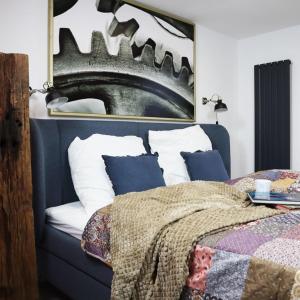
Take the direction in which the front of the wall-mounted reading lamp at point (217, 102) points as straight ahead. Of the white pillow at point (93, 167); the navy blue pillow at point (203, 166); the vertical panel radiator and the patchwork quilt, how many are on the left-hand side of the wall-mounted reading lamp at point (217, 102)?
1

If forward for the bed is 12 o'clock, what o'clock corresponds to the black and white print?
The black and white print is roughly at 7 o'clock from the bed.

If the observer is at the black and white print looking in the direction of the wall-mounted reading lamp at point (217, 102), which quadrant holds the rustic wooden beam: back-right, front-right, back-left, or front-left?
back-right

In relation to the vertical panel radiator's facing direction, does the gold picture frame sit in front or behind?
in front

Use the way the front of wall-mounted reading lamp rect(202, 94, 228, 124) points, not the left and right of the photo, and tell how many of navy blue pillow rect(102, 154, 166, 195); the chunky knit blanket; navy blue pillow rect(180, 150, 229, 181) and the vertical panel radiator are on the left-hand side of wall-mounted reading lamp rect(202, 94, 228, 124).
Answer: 1

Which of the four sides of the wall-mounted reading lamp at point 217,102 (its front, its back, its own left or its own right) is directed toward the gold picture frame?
right
